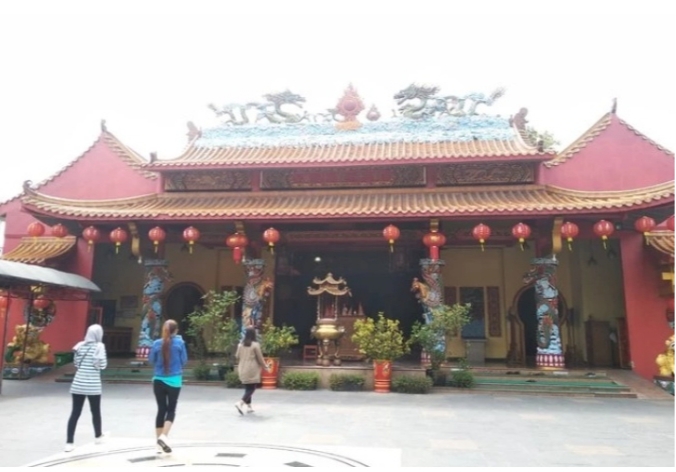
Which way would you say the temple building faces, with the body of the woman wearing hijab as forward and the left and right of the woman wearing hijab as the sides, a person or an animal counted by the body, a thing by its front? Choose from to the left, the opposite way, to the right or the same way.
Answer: the opposite way

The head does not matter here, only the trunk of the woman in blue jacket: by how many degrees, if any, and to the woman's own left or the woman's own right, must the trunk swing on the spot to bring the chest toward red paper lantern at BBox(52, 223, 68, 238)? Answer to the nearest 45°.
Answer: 0° — they already face it

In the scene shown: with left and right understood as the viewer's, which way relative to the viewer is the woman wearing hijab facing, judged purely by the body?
facing away from the viewer and to the right of the viewer

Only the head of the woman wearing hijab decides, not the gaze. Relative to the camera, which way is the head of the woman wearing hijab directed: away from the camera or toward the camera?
away from the camera

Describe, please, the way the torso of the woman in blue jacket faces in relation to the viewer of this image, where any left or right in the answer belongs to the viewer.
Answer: facing away from the viewer

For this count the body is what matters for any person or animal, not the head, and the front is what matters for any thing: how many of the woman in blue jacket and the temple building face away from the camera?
1

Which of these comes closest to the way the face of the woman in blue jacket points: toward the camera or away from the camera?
away from the camera

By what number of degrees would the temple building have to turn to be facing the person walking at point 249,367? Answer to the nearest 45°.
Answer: approximately 45° to its right

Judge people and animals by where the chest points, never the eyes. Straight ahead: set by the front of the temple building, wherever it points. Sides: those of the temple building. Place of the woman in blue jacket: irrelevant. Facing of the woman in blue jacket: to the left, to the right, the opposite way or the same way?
the opposite way
